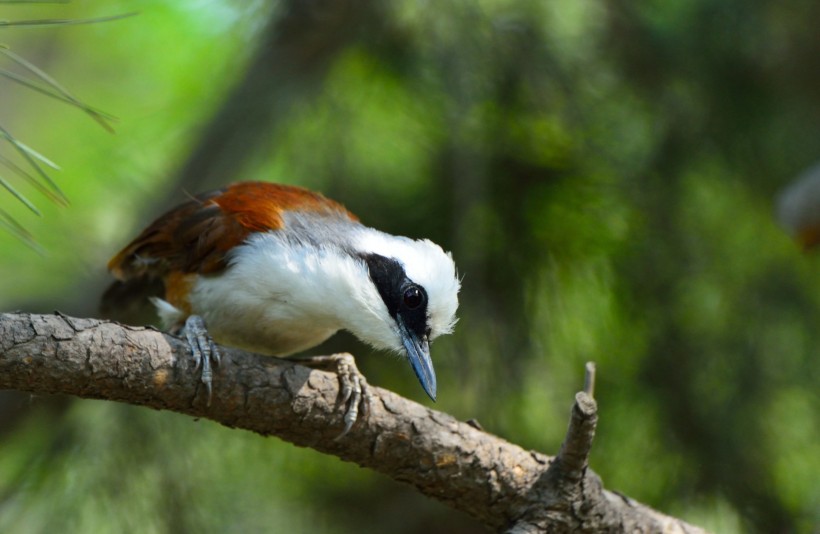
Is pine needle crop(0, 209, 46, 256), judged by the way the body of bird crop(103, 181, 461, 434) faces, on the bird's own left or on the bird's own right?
on the bird's own right

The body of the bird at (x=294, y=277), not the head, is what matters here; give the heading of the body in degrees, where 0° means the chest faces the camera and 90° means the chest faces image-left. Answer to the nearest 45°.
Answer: approximately 315°
